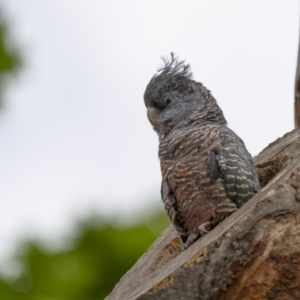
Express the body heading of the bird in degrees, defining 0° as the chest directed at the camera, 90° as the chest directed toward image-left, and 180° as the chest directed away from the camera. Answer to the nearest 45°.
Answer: approximately 45°
